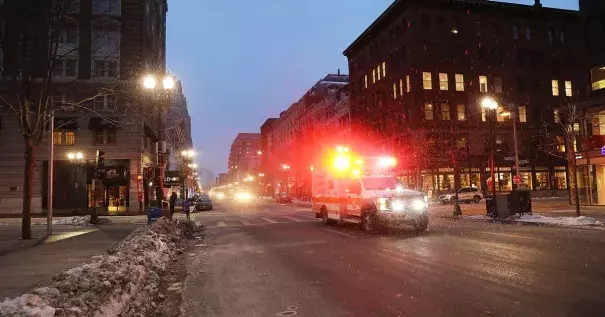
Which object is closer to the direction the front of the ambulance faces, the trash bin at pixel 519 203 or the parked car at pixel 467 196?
the trash bin

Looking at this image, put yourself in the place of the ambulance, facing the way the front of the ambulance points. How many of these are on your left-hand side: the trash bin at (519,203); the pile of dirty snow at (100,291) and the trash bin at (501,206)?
2

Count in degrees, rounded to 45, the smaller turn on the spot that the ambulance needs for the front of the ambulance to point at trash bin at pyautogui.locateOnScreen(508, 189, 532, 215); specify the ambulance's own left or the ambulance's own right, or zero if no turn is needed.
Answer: approximately 90° to the ambulance's own left

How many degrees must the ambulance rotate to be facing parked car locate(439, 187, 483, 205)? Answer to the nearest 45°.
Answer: approximately 135° to its left

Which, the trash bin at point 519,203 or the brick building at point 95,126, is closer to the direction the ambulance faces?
the trash bin

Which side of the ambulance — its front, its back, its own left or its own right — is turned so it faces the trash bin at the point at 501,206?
left

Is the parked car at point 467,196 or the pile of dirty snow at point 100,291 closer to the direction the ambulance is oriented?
the pile of dirty snow

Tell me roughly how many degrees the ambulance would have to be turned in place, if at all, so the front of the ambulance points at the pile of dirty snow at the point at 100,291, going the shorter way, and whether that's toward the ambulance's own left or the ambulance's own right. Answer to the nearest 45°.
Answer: approximately 45° to the ambulance's own right
